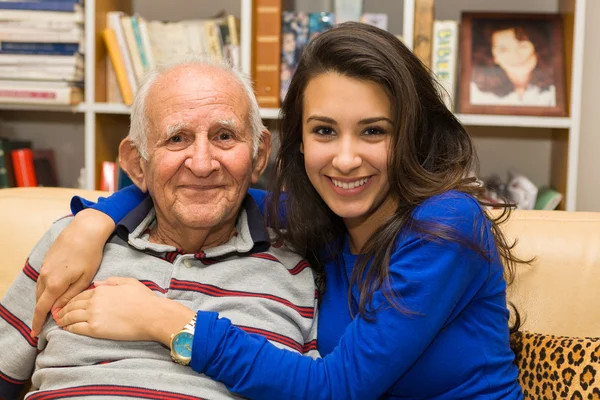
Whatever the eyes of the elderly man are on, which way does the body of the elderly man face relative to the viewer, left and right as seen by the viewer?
facing the viewer

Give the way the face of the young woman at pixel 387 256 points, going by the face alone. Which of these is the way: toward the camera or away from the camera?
toward the camera

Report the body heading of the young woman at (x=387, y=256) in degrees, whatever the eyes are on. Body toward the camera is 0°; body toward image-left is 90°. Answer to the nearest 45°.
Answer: approximately 45°

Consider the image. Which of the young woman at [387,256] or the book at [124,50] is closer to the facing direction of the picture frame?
the young woman

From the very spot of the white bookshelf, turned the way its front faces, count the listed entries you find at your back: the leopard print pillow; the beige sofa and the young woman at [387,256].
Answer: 0

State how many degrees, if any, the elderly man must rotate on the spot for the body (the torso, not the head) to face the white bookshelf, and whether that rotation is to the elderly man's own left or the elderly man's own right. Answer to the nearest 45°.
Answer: approximately 180°

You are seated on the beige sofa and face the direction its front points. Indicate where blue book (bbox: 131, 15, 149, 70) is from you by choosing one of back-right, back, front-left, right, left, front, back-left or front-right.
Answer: back-right

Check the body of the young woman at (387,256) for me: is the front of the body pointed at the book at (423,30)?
no

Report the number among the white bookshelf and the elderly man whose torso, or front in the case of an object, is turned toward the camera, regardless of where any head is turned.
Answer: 2

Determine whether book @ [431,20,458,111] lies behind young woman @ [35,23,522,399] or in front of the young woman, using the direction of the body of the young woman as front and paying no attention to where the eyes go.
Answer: behind

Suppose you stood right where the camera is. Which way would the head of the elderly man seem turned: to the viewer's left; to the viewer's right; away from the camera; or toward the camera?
toward the camera

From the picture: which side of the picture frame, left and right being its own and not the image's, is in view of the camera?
front

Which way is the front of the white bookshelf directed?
toward the camera
